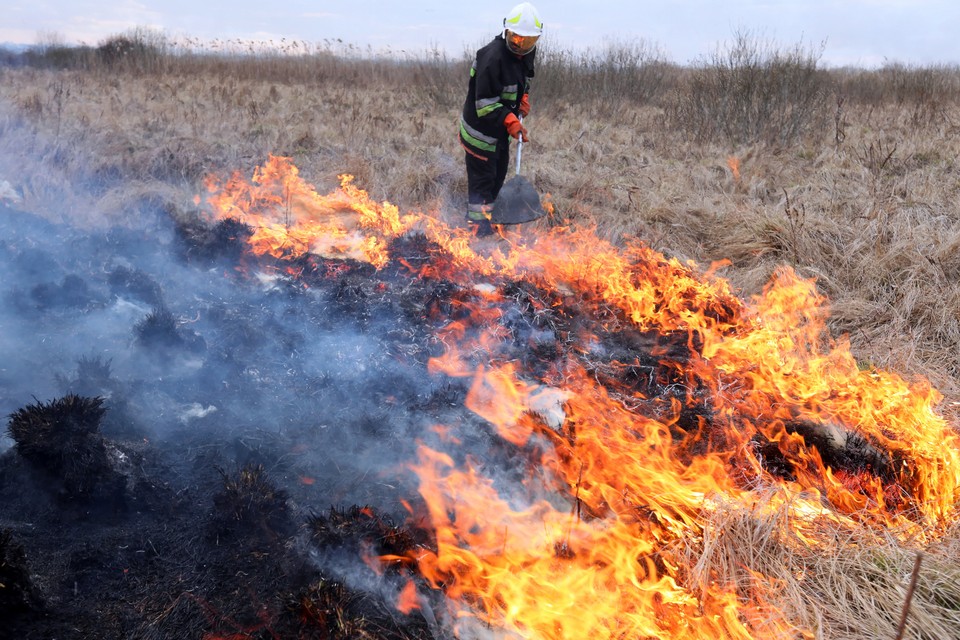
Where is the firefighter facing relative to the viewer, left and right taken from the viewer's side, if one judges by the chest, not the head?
facing the viewer and to the right of the viewer

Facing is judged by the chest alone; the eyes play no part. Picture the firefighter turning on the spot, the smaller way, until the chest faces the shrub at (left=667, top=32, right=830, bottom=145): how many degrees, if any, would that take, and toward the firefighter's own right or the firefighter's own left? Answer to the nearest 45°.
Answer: approximately 90° to the firefighter's own left
